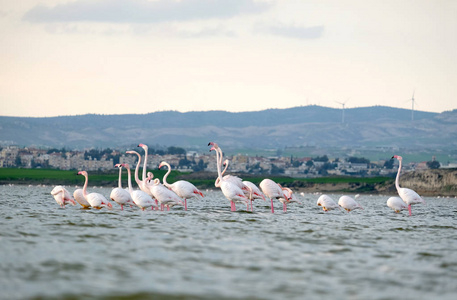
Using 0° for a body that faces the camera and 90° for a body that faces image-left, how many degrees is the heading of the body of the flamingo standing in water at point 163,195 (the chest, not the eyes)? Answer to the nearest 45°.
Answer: approximately 90°

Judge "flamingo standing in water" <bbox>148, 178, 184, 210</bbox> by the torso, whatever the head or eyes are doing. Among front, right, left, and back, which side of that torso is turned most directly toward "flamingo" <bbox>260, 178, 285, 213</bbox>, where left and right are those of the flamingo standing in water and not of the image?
back
